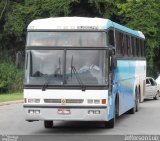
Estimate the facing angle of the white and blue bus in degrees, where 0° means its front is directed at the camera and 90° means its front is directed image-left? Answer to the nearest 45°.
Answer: approximately 0°
